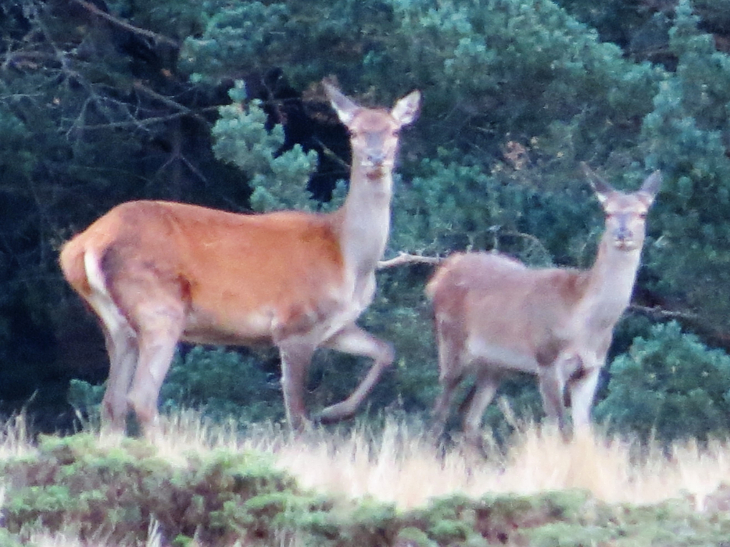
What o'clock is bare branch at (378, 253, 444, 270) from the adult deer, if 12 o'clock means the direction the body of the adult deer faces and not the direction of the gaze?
The bare branch is roughly at 10 o'clock from the adult deer.

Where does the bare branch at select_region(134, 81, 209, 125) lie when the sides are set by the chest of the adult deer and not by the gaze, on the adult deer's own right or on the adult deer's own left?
on the adult deer's own left

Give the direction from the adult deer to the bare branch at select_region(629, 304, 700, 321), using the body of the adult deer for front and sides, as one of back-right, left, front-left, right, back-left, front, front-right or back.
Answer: front-left

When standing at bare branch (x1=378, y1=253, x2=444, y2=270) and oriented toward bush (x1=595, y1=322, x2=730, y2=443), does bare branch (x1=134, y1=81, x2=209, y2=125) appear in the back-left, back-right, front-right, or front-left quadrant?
back-left

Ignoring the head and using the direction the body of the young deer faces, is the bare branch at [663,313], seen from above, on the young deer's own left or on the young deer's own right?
on the young deer's own left

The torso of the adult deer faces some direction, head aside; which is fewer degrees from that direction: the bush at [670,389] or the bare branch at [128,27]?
the bush

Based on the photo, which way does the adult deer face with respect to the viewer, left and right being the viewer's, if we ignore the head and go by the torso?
facing to the right of the viewer

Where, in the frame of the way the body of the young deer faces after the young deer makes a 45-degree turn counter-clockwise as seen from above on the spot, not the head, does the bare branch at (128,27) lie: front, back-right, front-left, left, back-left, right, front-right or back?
back-left

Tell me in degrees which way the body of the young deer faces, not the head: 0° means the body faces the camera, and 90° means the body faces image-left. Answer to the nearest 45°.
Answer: approximately 315°

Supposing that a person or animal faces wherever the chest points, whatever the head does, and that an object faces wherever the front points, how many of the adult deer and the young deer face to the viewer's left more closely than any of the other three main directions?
0

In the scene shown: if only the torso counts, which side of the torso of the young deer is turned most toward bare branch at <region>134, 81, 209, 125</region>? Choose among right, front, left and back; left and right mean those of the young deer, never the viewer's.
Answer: back

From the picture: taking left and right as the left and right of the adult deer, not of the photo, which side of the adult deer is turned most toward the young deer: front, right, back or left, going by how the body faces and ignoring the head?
front
